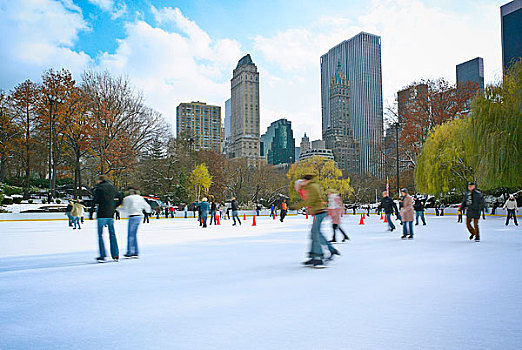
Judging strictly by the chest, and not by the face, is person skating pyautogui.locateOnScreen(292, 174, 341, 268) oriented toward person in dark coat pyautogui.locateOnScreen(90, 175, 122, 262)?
yes

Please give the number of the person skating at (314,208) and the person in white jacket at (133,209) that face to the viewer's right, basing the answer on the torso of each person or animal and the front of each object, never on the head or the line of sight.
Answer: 0

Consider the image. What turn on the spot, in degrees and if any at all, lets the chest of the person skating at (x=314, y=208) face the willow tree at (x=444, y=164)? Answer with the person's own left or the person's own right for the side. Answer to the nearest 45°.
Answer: approximately 90° to the person's own right

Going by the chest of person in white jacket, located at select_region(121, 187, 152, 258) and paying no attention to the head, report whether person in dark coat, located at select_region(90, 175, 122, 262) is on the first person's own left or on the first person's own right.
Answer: on the first person's own left

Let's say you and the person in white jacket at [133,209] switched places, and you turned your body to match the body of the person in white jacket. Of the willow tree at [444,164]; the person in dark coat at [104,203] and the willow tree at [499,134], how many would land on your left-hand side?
1

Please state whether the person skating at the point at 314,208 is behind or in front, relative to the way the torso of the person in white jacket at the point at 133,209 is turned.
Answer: behind

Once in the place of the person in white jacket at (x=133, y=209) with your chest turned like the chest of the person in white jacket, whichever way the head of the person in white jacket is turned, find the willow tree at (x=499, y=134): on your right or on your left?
on your right

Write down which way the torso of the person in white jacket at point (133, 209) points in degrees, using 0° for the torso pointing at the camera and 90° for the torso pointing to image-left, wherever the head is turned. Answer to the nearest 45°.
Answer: approximately 135°

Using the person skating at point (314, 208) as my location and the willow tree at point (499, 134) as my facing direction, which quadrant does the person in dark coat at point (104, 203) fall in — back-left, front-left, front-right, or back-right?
back-left

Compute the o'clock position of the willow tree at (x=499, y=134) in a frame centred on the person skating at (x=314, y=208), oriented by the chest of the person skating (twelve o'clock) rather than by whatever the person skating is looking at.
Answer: The willow tree is roughly at 4 o'clock from the person skating.

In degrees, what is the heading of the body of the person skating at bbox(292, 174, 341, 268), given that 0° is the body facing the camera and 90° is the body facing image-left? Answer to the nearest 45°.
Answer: approximately 90°

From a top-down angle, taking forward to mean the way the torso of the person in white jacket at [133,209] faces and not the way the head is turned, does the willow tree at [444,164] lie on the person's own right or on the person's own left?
on the person's own right
